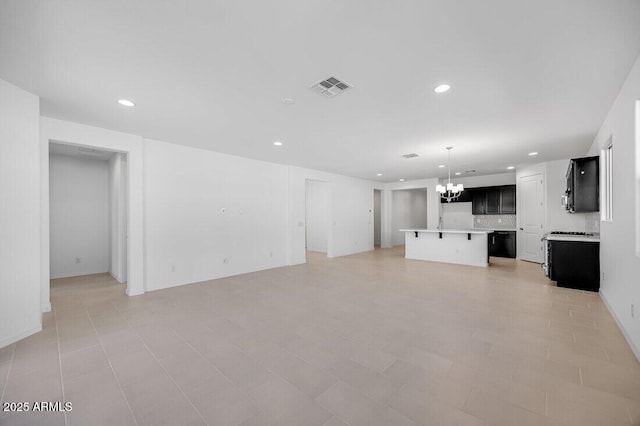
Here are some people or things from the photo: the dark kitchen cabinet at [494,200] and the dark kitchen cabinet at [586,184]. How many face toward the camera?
1

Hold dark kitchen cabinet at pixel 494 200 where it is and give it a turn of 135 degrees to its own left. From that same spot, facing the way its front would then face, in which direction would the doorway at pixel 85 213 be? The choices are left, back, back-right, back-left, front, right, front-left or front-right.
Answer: back

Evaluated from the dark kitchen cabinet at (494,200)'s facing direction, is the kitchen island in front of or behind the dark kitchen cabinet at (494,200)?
in front

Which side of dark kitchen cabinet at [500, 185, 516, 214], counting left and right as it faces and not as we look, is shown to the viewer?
front

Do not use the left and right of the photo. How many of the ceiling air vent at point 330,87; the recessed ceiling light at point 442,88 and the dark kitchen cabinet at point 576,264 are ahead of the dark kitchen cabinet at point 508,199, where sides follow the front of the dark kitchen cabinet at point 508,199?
3

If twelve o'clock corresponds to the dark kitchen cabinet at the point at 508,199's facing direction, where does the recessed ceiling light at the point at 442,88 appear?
The recessed ceiling light is roughly at 12 o'clock from the dark kitchen cabinet.

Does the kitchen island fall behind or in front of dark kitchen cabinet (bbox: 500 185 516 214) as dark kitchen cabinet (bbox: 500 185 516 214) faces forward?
in front

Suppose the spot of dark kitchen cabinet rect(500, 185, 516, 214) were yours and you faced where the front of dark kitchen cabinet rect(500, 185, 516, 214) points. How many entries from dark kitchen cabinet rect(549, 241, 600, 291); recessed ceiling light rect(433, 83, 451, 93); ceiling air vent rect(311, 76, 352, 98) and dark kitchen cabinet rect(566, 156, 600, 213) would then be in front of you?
4

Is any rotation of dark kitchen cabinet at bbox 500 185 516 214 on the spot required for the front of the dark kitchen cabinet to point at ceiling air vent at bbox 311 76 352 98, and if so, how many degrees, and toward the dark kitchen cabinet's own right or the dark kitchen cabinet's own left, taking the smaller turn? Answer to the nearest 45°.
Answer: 0° — it already faces it

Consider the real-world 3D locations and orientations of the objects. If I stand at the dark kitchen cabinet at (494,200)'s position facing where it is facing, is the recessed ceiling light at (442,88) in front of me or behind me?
in front

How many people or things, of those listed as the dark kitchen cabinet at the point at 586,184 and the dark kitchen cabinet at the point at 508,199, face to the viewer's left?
1

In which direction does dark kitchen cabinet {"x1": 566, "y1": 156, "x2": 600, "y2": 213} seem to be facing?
to the viewer's left

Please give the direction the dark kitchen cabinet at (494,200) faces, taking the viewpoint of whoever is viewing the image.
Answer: facing the viewer

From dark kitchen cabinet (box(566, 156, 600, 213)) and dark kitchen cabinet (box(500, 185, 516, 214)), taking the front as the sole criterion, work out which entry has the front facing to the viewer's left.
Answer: dark kitchen cabinet (box(566, 156, 600, 213))
